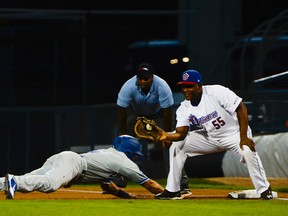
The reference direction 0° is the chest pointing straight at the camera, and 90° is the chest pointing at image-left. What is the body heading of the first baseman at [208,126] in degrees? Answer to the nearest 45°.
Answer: approximately 45°
